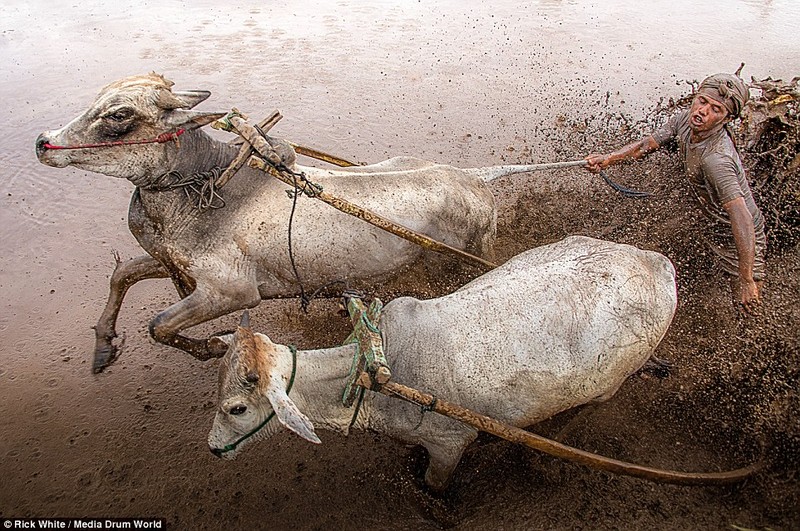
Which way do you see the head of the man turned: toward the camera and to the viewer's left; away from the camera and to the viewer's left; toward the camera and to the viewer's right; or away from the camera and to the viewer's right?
toward the camera and to the viewer's left

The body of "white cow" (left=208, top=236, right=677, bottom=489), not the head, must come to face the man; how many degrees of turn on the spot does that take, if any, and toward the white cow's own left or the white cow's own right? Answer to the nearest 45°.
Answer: approximately 135° to the white cow's own right

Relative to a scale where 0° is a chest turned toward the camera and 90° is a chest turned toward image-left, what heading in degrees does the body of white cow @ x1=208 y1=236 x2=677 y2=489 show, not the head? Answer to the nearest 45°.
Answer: approximately 90°

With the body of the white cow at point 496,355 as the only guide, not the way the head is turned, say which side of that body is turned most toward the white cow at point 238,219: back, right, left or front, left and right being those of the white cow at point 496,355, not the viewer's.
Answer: right

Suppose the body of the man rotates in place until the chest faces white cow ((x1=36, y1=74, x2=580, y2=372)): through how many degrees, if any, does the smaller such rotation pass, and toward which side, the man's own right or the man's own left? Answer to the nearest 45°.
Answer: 0° — they already face it

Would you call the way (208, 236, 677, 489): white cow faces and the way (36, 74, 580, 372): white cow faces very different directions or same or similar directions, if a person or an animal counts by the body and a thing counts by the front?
same or similar directions

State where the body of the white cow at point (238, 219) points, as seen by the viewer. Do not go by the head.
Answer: to the viewer's left

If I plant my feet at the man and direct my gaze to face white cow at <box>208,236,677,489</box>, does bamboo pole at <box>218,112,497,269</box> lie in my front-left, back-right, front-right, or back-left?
front-right

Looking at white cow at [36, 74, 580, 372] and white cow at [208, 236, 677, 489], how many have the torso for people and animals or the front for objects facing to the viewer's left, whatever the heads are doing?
2

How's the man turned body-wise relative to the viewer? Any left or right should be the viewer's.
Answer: facing the viewer and to the left of the viewer

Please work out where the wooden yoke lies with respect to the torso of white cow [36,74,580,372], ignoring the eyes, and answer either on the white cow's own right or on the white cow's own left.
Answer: on the white cow's own left

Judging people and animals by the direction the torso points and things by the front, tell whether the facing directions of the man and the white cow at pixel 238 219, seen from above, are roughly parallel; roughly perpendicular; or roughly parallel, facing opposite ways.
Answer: roughly parallel

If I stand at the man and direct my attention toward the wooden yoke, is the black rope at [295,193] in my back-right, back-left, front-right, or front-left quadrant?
front-right

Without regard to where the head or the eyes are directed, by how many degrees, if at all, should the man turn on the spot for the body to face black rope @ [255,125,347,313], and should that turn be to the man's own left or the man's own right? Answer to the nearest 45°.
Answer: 0° — they already face it

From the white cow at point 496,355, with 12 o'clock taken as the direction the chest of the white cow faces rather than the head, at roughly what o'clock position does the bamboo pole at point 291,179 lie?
The bamboo pole is roughly at 1 o'clock from the white cow.
